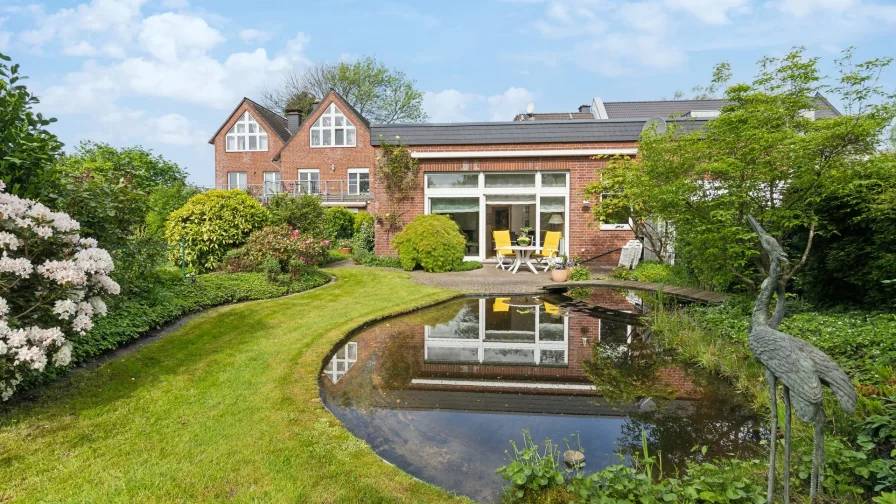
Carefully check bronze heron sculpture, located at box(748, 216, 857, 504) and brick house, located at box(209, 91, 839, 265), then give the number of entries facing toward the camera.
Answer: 1

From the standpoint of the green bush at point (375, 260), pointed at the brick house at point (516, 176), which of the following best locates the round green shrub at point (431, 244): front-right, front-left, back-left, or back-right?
front-right

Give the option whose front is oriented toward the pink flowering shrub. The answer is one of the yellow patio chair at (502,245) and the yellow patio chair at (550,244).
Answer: the yellow patio chair at (550,244)

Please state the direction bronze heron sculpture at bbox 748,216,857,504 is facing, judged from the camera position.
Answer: facing to the left of the viewer

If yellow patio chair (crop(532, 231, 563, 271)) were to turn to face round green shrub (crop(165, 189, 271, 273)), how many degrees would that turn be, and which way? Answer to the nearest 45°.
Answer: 0° — it already faces it

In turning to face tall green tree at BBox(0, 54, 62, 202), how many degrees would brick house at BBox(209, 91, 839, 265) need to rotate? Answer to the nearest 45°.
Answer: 0° — it already faces it

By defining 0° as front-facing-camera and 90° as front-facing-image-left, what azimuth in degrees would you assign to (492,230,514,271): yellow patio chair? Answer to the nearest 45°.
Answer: approximately 315°

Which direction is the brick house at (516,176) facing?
toward the camera

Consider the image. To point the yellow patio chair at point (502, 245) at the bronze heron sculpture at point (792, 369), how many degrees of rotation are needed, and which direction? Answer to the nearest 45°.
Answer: approximately 45° to its right

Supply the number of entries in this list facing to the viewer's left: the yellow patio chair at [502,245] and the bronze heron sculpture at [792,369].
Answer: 1

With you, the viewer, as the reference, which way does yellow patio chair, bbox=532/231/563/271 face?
facing the viewer and to the left of the viewer

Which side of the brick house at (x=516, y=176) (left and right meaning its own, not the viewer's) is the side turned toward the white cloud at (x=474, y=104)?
back
